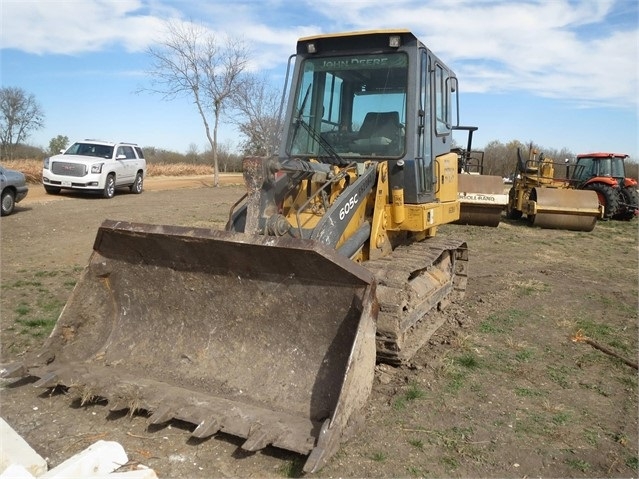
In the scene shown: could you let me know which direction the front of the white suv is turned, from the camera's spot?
facing the viewer and to the left of the viewer

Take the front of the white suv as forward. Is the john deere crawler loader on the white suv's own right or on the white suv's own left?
on the white suv's own left

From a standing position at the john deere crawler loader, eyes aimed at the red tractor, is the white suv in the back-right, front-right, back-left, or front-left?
front-left

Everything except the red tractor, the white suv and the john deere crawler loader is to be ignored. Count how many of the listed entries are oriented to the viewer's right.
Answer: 0

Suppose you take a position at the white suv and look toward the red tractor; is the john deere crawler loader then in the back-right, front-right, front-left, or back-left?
front-right

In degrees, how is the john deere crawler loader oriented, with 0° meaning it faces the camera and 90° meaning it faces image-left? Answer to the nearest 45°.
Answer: approximately 45°

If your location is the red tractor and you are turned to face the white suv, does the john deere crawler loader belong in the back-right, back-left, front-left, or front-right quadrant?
front-left

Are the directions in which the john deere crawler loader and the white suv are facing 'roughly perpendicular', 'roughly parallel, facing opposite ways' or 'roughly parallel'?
roughly parallel

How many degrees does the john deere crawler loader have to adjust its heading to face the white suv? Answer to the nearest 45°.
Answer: approximately 135° to its right

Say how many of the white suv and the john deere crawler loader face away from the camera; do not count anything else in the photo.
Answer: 0

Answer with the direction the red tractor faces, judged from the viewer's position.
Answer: facing away from the viewer and to the left of the viewer

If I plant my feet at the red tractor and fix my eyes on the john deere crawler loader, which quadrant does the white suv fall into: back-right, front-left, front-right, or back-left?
front-right

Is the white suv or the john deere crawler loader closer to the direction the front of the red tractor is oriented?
the white suv

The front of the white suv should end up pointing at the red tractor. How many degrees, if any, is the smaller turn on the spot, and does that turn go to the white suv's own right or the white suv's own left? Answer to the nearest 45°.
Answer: approximately 135° to the white suv's own left

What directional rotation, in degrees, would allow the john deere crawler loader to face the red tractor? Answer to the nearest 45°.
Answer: approximately 180°
